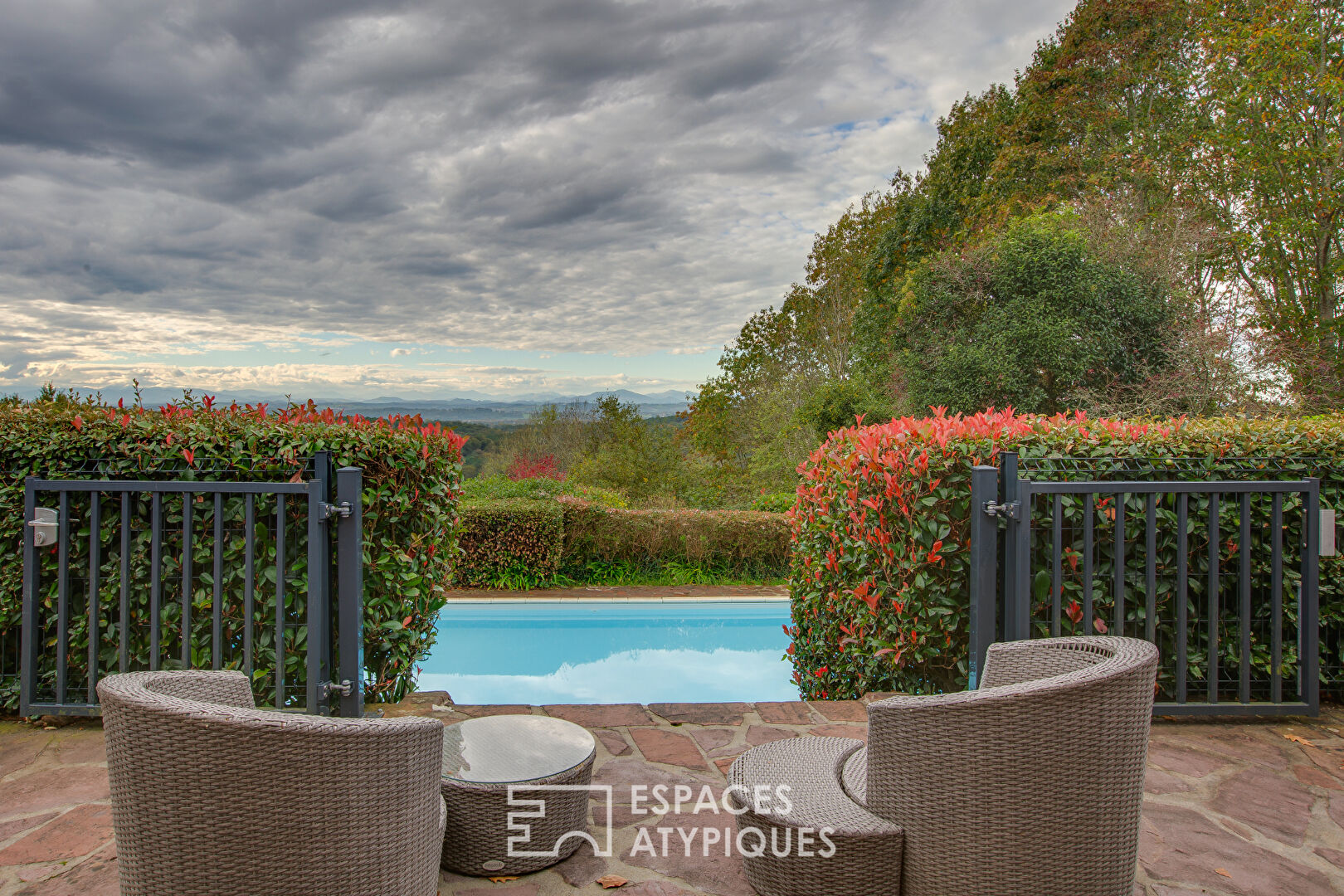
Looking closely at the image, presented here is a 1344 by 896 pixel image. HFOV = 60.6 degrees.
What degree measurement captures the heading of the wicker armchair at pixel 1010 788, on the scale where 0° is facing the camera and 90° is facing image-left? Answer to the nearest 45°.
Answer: approximately 135°

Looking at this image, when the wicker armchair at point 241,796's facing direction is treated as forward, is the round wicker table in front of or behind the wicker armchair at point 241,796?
in front

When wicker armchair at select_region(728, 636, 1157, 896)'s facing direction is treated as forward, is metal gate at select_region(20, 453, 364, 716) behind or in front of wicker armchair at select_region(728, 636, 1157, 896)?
in front

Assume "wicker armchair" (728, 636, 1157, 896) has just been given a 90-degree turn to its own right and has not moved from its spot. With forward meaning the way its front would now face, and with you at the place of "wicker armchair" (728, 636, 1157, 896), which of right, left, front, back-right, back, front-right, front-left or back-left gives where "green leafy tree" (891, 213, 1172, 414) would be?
front-left

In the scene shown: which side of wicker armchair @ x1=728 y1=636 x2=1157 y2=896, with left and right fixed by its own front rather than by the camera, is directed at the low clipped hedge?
front

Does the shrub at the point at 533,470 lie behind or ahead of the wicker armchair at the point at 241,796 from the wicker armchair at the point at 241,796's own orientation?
ahead

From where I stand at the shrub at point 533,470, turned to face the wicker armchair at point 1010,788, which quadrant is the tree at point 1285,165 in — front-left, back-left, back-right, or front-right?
front-left

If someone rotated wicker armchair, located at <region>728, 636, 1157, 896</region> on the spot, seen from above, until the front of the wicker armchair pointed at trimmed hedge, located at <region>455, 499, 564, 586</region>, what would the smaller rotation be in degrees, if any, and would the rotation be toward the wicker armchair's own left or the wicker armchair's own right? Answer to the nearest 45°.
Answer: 0° — it already faces it

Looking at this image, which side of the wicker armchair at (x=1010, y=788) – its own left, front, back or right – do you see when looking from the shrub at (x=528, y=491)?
front

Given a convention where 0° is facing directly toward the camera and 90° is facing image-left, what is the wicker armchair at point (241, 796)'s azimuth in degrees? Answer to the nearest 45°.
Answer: approximately 225°

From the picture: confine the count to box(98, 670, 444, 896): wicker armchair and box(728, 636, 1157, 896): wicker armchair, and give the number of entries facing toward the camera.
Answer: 0

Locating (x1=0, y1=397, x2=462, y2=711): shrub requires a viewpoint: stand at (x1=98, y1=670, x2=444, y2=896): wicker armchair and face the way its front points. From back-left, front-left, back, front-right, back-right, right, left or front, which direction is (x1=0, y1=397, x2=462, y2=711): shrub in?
front-left

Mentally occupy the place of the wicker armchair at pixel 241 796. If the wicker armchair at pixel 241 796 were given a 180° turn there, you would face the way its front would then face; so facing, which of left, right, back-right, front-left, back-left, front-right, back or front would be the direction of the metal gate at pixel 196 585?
back-right
